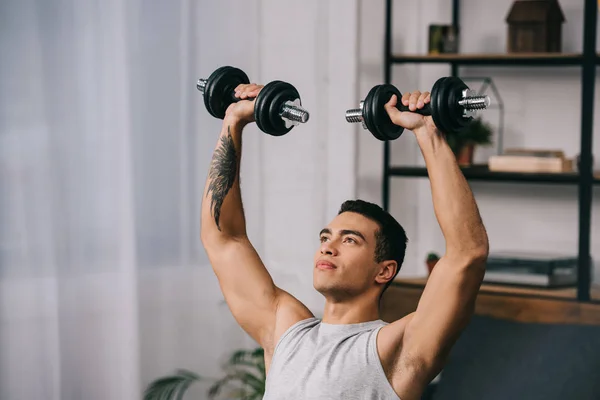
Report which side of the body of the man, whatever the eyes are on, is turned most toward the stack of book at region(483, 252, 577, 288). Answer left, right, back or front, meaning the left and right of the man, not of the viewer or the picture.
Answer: back

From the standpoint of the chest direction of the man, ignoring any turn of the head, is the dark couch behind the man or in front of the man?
behind

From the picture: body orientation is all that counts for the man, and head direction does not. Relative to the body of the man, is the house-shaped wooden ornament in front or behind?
behind

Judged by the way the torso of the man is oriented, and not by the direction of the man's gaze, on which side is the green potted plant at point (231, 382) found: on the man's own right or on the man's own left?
on the man's own right

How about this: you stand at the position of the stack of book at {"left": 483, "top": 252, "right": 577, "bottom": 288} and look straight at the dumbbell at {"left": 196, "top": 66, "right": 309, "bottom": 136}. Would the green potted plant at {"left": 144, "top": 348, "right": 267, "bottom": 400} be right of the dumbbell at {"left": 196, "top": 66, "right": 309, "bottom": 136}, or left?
right

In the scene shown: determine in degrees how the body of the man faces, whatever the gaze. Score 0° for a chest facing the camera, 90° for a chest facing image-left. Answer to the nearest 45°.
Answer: approximately 45°

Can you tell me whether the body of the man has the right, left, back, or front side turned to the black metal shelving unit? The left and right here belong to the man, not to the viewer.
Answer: back
